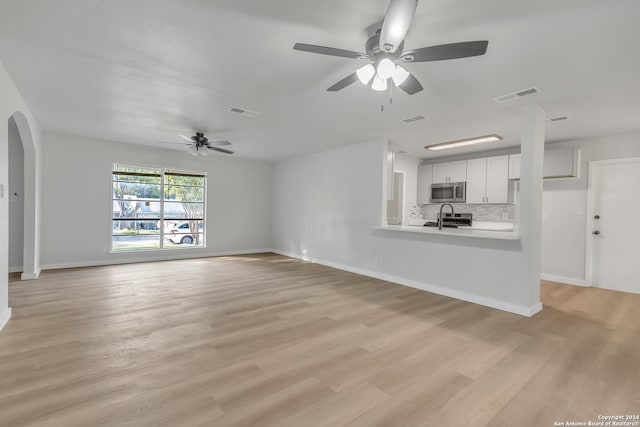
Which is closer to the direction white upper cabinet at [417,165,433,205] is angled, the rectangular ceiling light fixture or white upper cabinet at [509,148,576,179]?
the rectangular ceiling light fixture

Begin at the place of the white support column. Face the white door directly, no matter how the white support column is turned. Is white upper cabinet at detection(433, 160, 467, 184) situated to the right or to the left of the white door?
left

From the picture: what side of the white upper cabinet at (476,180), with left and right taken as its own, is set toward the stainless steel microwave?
right

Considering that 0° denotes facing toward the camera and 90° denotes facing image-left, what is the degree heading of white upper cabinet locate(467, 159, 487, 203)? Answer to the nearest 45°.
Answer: approximately 0°

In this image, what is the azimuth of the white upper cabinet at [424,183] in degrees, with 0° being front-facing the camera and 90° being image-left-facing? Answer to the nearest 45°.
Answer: approximately 45°

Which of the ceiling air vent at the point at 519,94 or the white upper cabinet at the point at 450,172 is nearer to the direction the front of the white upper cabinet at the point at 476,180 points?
the ceiling air vent

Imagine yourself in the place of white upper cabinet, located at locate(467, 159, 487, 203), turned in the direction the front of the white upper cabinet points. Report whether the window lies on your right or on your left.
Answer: on your right

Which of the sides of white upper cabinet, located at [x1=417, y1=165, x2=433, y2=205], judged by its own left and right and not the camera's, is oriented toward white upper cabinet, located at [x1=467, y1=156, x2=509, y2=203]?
left

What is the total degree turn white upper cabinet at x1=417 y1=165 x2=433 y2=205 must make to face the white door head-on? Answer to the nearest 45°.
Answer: approximately 90° to its left

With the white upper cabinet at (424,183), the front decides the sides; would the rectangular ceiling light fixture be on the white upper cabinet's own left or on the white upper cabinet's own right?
on the white upper cabinet's own left

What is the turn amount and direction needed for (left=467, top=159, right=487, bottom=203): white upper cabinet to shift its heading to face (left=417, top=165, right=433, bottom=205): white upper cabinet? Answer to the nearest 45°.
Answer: approximately 90° to its right

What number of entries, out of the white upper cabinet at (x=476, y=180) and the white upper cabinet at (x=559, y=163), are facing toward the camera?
2

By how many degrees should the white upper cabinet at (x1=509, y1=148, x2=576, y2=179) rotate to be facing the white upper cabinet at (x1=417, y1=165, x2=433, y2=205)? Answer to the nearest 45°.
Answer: approximately 90° to its right
